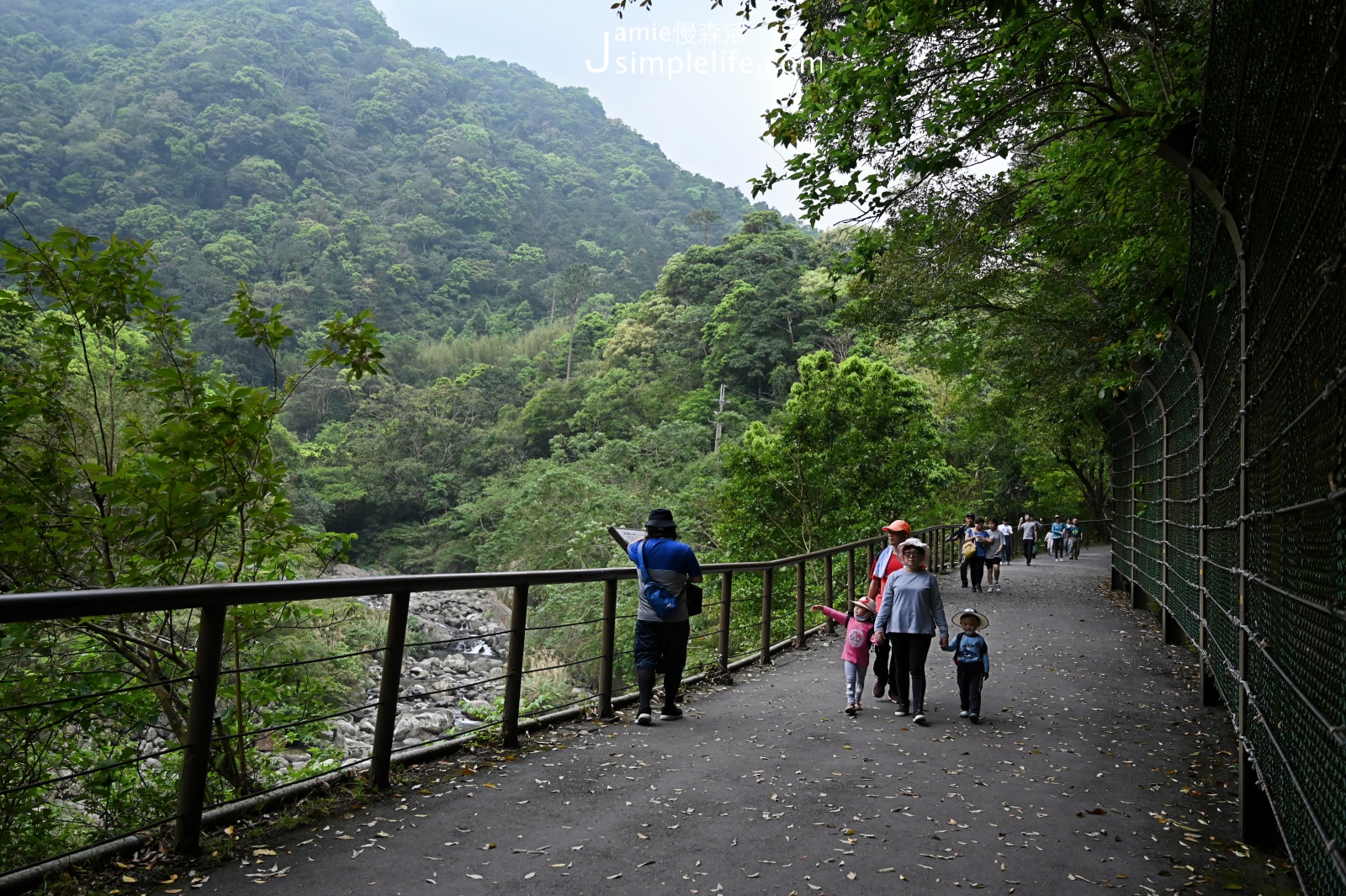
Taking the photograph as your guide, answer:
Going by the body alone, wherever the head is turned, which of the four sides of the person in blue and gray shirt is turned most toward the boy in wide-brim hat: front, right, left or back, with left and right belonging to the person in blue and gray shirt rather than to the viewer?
right

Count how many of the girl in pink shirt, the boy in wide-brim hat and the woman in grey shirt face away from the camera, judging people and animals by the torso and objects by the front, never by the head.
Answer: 0

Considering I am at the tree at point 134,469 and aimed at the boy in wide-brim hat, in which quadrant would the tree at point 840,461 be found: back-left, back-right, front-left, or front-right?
front-left

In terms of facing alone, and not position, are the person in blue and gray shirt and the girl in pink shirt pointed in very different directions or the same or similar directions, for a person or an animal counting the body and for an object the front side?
very different directions

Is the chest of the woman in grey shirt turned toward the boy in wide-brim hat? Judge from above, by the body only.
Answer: no

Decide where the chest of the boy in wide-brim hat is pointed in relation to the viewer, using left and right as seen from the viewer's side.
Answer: facing the viewer

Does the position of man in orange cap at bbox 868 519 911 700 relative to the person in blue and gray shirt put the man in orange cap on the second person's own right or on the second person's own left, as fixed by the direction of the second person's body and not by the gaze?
on the second person's own right

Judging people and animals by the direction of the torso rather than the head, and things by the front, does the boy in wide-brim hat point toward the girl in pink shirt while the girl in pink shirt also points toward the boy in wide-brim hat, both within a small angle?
no

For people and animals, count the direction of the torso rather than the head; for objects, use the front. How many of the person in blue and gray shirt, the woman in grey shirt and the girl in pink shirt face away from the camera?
1

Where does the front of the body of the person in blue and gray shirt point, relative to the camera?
away from the camera

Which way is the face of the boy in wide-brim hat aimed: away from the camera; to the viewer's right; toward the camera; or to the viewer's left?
toward the camera

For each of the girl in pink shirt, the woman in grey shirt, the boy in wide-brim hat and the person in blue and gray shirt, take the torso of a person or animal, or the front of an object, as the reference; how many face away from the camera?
1

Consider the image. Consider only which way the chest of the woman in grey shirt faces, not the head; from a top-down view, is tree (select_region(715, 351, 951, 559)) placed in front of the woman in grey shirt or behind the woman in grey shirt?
behind

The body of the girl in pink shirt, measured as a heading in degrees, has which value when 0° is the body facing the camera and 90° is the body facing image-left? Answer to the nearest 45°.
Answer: approximately 0°

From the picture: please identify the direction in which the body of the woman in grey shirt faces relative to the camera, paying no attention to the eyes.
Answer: toward the camera

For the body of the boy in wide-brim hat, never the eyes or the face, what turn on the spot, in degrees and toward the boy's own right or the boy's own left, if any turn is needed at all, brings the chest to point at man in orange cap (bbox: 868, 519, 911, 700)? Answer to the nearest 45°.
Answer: approximately 135° to the boy's own right

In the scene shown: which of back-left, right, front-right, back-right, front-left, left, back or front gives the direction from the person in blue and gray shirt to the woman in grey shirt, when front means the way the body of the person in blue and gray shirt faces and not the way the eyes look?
right
